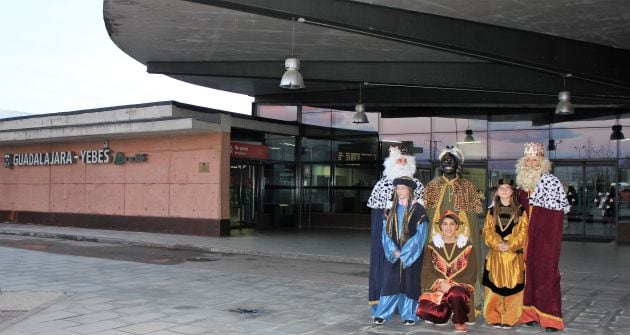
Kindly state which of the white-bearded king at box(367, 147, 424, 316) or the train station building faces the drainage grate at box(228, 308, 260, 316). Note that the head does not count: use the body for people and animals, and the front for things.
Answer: the train station building

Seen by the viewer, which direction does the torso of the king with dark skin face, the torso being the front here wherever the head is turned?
toward the camera

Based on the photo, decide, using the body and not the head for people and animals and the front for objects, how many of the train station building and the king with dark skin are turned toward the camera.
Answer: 2

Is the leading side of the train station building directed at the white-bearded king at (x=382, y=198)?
yes

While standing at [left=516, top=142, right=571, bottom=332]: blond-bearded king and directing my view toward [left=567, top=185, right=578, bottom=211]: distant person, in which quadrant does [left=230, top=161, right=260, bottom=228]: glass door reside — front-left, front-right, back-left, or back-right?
front-left

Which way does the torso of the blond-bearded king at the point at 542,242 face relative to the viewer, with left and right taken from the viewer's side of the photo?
facing the viewer and to the left of the viewer

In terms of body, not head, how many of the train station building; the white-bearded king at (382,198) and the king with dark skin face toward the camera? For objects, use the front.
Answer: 3

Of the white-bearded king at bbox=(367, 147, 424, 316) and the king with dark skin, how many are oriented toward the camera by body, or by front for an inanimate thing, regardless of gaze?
2

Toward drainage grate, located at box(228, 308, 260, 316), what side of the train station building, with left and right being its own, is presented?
front

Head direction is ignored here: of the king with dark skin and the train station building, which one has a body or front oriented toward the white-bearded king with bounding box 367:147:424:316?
the train station building

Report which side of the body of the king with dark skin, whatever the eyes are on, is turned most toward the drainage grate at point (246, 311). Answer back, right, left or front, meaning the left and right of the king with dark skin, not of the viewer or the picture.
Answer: right

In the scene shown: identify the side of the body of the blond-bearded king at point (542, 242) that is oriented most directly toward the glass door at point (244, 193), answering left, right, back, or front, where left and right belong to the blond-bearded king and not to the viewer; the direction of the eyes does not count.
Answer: right

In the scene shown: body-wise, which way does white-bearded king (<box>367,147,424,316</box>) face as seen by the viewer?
toward the camera

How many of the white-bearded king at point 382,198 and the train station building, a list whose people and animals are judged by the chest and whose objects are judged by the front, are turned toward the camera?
2
